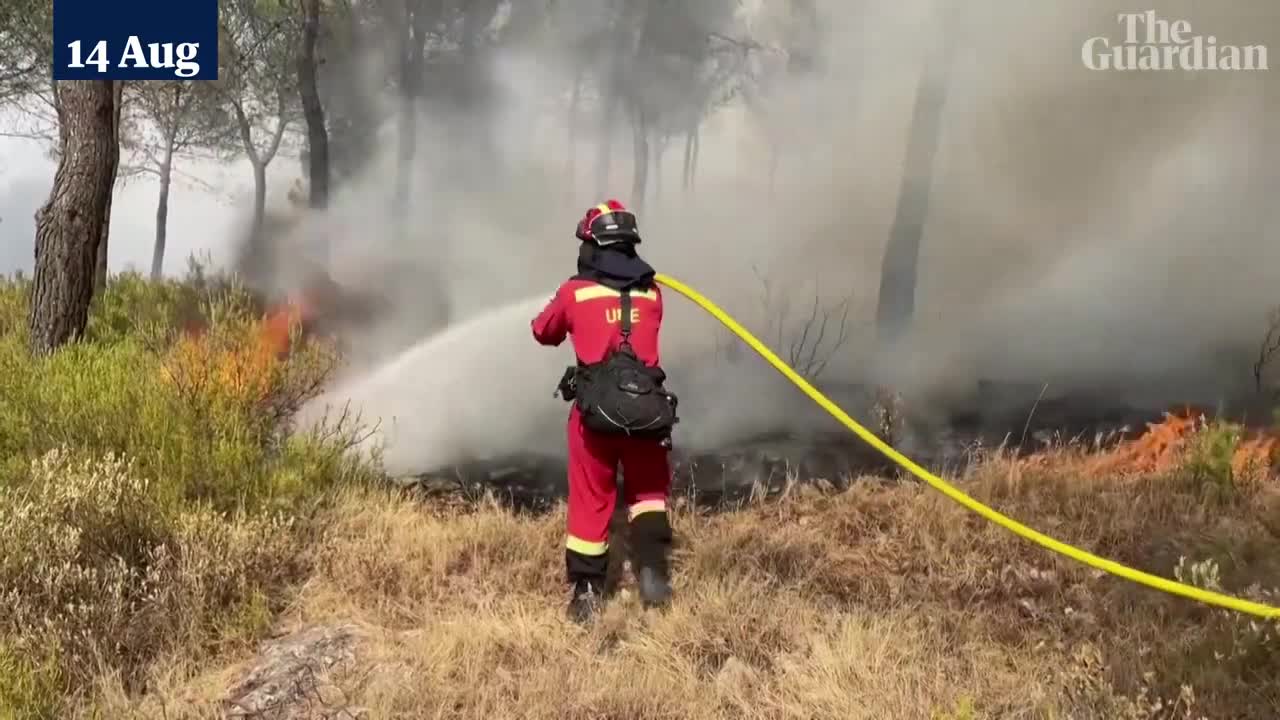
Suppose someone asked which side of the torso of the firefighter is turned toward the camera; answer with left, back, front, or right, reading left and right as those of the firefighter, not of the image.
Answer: back

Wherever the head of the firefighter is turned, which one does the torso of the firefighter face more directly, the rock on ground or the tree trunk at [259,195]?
the tree trunk

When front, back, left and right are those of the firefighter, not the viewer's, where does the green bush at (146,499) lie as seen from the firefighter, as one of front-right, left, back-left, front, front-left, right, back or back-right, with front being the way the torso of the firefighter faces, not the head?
left

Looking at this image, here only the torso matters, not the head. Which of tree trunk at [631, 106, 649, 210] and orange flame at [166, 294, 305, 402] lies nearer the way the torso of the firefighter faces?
the tree trunk

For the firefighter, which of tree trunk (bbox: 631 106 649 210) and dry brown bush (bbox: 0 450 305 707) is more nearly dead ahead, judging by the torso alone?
the tree trunk

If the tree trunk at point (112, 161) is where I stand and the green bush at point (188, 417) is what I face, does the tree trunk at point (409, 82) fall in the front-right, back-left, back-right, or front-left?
back-left

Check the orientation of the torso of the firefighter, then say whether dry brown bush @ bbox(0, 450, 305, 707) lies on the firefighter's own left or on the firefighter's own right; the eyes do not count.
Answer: on the firefighter's own left

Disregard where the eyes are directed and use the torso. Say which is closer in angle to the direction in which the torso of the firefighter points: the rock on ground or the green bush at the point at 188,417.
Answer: the green bush

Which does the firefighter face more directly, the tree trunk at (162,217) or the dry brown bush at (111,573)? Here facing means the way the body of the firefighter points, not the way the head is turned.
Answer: the tree trunk

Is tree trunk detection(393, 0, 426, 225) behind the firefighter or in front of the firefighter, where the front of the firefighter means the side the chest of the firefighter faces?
in front
